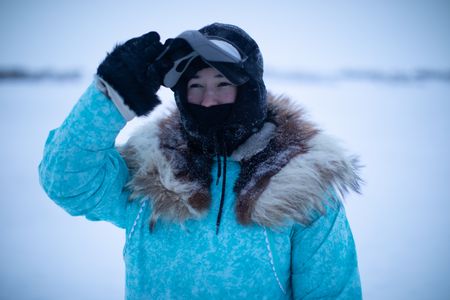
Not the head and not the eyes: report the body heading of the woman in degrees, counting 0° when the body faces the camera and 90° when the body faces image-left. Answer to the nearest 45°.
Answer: approximately 0°

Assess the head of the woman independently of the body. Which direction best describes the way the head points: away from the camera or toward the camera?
toward the camera
